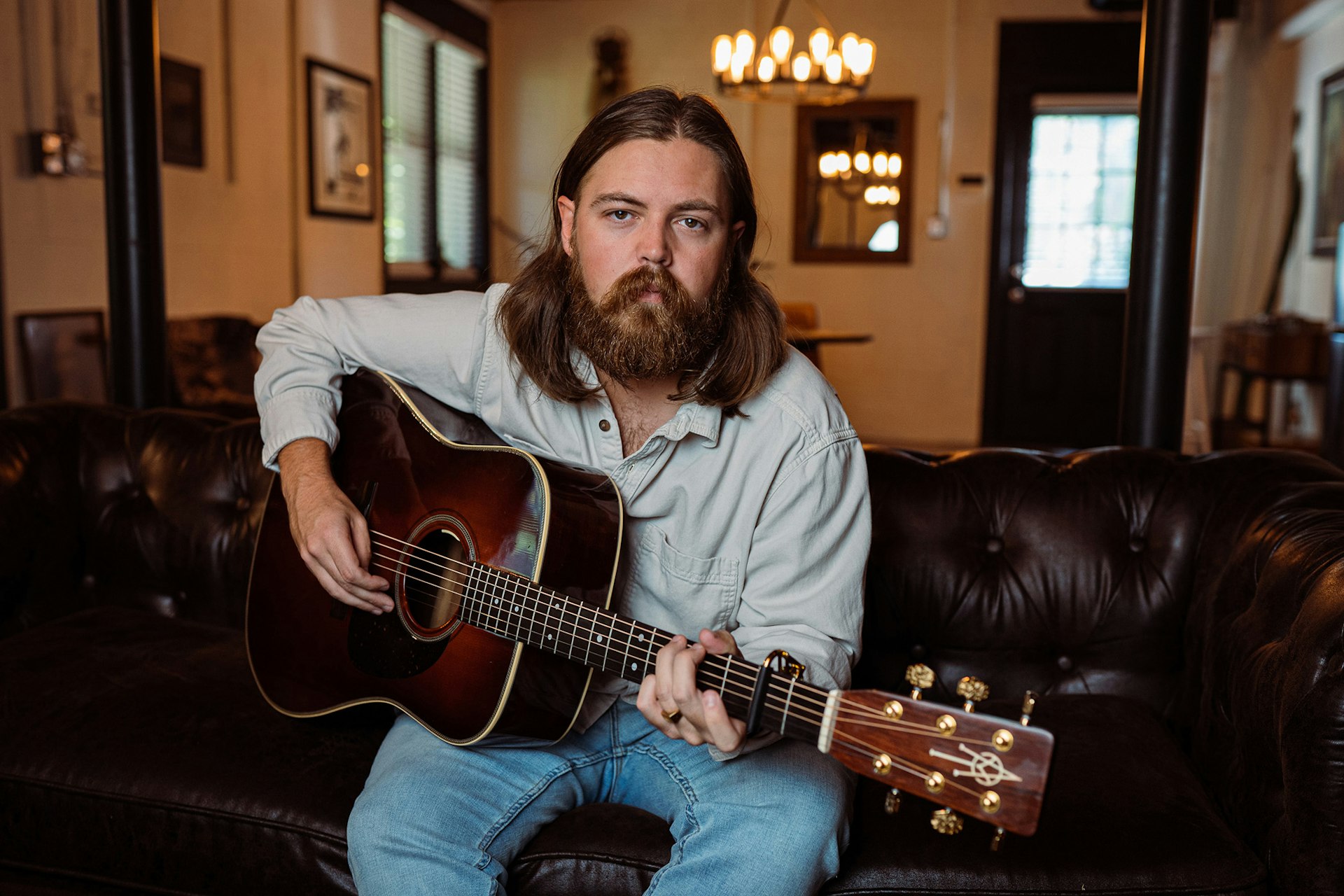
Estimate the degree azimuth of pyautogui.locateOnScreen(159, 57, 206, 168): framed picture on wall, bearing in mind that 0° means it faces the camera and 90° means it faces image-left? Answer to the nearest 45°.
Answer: approximately 315°

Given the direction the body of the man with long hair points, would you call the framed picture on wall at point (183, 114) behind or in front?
behind

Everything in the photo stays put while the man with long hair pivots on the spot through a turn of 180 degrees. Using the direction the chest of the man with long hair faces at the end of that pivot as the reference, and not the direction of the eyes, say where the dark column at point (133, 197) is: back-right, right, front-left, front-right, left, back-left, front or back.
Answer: front-left

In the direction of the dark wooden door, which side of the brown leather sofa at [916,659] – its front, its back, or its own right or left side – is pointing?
back

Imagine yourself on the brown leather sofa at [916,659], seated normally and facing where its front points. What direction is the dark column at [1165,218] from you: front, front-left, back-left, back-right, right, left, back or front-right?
back-left

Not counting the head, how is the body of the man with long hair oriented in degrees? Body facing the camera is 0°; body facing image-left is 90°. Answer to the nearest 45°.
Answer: approximately 0°

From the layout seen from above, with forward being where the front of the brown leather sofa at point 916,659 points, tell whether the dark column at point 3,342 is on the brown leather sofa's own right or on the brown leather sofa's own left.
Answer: on the brown leather sofa's own right

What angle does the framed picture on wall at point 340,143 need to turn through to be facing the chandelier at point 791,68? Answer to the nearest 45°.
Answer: approximately 45° to its left

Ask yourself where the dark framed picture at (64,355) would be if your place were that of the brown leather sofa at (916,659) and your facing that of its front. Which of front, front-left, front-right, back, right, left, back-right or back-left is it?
back-right

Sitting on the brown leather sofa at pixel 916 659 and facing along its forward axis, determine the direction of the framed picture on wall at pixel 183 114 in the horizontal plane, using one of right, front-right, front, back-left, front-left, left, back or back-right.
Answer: back-right

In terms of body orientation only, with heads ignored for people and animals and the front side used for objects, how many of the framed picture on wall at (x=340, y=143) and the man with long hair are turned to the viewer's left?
0
